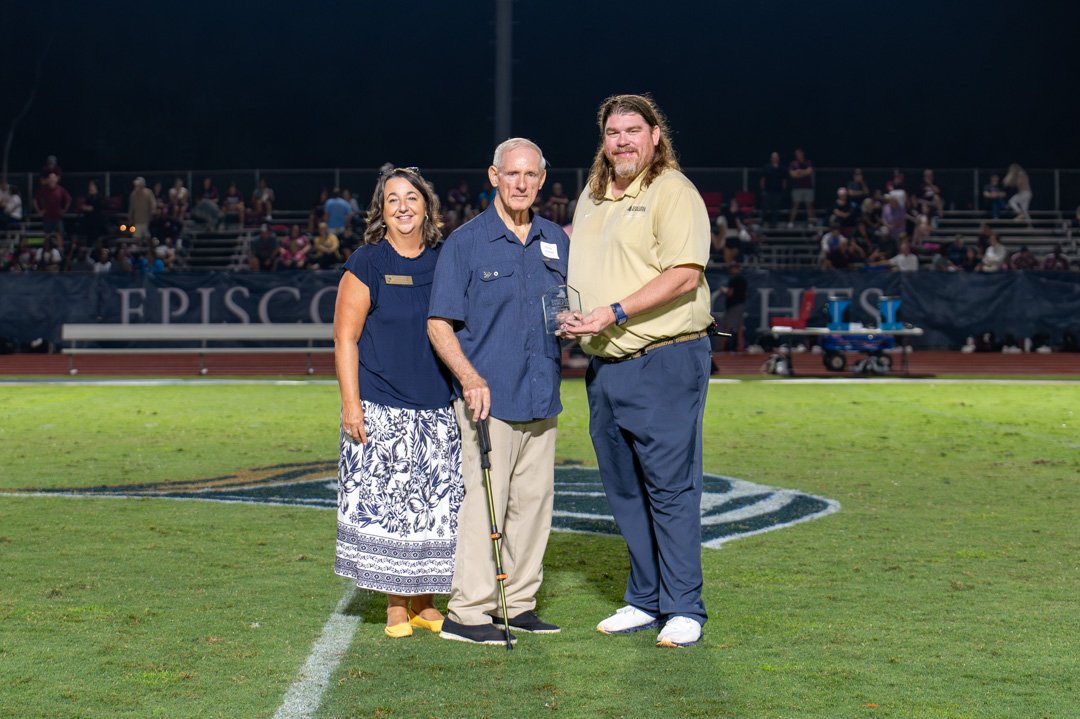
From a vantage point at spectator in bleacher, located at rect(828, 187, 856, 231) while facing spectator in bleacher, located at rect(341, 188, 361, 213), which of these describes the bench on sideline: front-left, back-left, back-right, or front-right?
front-left

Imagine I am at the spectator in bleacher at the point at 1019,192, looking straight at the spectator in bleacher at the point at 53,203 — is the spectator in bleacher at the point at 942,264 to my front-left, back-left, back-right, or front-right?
front-left

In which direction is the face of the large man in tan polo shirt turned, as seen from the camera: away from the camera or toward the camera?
toward the camera

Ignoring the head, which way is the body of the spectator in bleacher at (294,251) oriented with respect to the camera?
toward the camera

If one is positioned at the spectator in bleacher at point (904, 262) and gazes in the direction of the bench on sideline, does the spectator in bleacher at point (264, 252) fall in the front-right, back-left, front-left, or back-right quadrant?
front-right

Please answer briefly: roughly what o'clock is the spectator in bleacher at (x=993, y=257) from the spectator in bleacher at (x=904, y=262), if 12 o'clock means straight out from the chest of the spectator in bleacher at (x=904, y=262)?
the spectator in bleacher at (x=993, y=257) is roughly at 8 o'clock from the spectator in bleacher at (x=904, y=262).

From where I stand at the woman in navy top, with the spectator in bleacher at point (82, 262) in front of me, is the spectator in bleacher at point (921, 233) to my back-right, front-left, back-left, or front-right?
front-right

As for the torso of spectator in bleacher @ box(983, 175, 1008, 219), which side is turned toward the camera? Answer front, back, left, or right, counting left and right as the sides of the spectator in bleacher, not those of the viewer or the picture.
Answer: front

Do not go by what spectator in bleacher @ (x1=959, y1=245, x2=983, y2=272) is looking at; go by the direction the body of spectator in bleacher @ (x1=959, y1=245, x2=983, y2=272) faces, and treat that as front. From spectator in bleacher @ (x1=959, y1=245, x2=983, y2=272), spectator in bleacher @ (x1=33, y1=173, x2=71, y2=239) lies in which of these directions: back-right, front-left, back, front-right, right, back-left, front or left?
right

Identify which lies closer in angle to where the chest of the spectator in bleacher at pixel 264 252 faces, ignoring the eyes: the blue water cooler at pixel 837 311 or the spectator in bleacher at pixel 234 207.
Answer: the blue water cooler

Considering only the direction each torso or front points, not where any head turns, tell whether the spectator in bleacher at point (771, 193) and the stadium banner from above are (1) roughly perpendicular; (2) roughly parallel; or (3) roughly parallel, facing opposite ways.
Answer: roughly parallel

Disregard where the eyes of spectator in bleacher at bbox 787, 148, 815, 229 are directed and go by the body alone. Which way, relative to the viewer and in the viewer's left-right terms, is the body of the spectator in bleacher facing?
facing the viewer

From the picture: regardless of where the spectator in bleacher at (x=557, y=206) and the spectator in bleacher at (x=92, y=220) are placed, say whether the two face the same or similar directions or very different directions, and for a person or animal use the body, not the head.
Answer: same or similar directions

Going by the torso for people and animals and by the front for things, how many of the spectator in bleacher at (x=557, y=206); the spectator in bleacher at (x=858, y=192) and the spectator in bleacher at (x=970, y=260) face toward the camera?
3

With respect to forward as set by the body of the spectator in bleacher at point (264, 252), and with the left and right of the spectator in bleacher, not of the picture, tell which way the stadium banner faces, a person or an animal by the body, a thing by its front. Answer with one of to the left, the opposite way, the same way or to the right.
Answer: the same way

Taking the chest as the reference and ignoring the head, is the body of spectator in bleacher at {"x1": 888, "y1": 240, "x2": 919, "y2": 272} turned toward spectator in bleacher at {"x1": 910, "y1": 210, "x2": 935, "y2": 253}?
no
